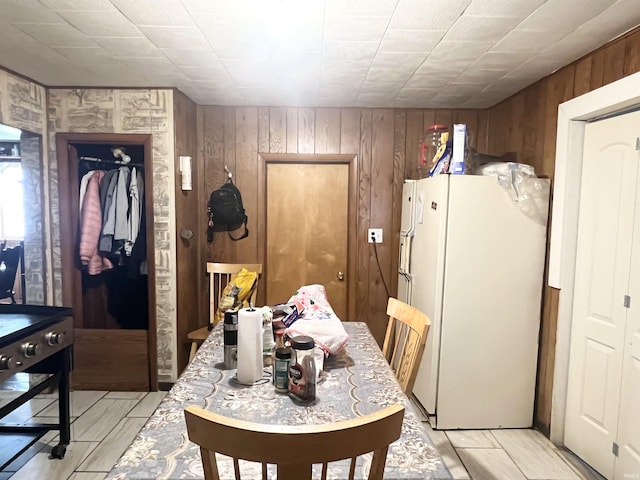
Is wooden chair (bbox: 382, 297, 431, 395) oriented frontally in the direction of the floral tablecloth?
yes

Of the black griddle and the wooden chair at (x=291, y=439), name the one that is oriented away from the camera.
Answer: the wooden chair

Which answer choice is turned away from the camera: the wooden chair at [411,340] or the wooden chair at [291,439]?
the wooden chair at [291,439]

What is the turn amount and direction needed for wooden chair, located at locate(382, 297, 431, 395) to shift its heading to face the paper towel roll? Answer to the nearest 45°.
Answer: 0° — it already faces it

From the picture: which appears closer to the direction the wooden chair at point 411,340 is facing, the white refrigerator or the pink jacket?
the pink jacket

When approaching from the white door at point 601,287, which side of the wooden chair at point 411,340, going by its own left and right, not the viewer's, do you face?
back

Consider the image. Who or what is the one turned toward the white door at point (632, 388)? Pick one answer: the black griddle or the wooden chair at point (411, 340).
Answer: the black griddle

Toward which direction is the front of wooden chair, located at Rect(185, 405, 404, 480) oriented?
away from the camera

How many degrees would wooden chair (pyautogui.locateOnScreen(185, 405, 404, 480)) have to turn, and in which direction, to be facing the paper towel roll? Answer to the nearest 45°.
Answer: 0° — it already faces it

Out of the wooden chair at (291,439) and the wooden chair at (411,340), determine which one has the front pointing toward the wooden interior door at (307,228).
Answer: the wooden chair at (291,439)

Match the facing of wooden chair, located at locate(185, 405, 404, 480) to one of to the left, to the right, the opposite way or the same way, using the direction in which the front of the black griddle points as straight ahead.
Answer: to the left
